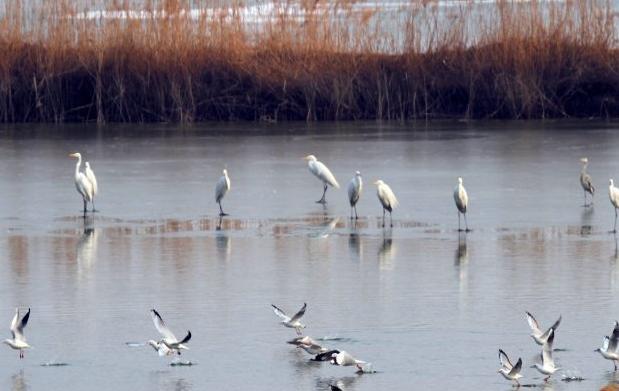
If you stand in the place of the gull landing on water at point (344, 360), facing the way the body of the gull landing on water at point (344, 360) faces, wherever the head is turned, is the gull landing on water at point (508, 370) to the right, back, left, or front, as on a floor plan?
back

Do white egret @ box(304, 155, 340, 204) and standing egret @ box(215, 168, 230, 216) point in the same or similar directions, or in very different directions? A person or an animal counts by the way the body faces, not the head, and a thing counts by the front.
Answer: very different directions

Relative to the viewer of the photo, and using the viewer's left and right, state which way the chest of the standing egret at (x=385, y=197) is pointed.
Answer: facing to the left of the viewer

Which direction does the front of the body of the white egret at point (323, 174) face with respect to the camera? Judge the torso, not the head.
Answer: to the viewer's left

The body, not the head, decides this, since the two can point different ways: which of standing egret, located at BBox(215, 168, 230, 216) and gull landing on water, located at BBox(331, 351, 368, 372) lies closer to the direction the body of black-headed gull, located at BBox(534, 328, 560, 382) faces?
the gull landing on water

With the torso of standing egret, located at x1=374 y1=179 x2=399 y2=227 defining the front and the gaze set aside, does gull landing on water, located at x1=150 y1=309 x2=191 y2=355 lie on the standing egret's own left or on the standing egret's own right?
on the standing egret's own left
